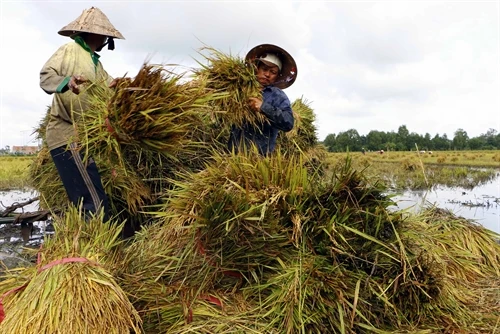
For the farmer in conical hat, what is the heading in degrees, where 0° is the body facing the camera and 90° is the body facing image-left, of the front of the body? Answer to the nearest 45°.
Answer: approximately 270°

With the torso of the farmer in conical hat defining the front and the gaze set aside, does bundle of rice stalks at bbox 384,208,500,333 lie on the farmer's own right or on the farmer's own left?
on the farmer's own right

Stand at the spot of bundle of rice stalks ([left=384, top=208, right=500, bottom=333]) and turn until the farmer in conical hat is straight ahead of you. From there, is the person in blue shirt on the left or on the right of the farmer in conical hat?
right
